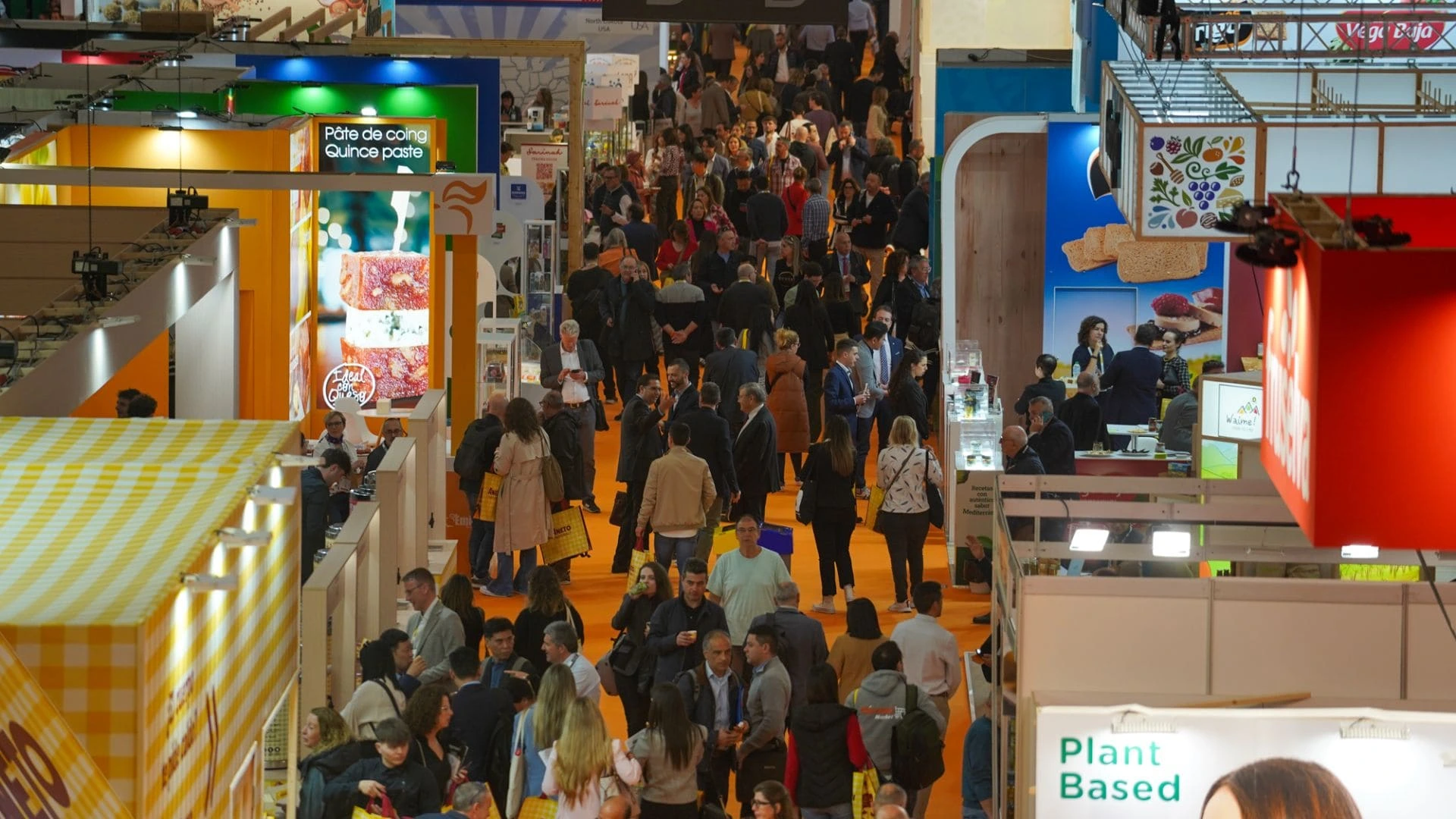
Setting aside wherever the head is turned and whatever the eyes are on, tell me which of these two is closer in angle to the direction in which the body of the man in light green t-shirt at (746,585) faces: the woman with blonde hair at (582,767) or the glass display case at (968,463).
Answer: the woman with blonde hair

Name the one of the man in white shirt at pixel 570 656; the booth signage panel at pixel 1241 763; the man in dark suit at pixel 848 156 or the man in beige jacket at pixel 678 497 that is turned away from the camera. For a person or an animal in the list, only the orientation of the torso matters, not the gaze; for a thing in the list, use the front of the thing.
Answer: the man in beige jacket

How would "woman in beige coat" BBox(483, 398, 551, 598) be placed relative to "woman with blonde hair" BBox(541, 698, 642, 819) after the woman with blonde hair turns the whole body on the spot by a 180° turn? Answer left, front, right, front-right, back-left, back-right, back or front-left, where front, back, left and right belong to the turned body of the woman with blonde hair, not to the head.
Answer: back

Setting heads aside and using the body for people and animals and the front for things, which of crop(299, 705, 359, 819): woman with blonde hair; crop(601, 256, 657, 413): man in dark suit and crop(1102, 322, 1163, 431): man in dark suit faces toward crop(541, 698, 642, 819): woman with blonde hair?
crop(601, 256, 657, 413): man in dark suit

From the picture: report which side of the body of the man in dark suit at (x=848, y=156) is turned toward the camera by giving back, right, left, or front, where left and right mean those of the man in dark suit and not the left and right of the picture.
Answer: front

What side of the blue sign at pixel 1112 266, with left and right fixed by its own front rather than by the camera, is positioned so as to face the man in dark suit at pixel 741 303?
right

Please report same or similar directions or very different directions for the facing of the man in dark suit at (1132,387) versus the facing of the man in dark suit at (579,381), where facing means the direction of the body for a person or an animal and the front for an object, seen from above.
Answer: very different directions

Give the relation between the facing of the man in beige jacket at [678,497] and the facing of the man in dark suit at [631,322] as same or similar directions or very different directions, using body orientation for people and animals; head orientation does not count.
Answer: very different directions

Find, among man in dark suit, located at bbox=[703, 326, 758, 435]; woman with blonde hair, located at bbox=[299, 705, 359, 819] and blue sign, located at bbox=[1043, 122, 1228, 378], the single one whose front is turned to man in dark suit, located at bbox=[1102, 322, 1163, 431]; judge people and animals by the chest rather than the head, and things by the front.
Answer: the blue sign

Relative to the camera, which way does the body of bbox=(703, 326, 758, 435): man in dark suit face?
away from the camera

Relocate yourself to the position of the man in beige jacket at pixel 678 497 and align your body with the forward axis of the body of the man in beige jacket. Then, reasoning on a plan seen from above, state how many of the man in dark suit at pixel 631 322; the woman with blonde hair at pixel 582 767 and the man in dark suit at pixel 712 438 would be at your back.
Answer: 1

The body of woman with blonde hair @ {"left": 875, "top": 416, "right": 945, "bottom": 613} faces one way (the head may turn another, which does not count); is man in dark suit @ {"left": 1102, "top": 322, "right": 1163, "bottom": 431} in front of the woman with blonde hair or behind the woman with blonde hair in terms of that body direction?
in front

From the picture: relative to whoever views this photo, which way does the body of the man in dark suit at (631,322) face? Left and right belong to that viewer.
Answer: facing the viewer

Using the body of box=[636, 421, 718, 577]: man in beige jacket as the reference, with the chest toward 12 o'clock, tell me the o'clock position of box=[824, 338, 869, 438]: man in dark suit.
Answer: The man in dark suit is roughly at 1 o'clock from the man in beige jacket.

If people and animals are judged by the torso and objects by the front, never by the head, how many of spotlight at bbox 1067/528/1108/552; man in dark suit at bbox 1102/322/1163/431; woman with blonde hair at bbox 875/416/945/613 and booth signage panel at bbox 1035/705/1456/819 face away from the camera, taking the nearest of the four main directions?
2

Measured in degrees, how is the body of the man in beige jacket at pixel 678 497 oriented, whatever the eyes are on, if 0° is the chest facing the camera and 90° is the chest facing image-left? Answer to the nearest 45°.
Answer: approximately 180°

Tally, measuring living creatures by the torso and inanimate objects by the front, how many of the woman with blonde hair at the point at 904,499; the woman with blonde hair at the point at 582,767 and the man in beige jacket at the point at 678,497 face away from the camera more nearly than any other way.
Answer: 3

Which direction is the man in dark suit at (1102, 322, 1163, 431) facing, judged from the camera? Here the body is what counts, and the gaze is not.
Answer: away from the camera
